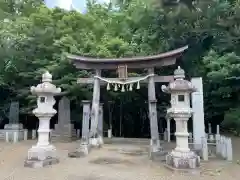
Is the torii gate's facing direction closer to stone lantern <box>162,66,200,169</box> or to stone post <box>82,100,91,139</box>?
the stone lantern

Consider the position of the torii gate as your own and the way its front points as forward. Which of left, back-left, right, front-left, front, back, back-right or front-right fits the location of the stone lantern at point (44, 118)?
front-right

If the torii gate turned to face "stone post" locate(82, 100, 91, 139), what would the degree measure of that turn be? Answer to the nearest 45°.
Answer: approximately 135° to its right

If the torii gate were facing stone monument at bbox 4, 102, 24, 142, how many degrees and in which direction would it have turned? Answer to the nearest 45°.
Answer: approximately 135° to its right

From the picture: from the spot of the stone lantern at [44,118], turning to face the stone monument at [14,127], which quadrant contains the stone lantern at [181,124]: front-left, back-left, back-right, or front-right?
back-right

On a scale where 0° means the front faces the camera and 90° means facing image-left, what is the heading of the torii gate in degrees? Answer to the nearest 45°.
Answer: approximately 0°

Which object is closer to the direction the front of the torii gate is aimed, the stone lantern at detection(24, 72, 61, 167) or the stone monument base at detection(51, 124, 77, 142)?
the stone lantern

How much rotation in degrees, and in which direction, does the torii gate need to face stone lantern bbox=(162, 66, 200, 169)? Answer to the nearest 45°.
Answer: approximately 45° to its left

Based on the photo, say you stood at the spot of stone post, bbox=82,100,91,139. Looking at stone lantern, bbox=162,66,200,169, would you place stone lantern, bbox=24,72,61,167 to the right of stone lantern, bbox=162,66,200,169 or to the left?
right

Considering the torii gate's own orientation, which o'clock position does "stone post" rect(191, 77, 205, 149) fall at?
The stone post is roughly at 10 o'clock from the torii gate.

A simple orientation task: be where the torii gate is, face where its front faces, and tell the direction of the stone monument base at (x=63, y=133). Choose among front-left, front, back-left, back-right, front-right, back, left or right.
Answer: back-right
